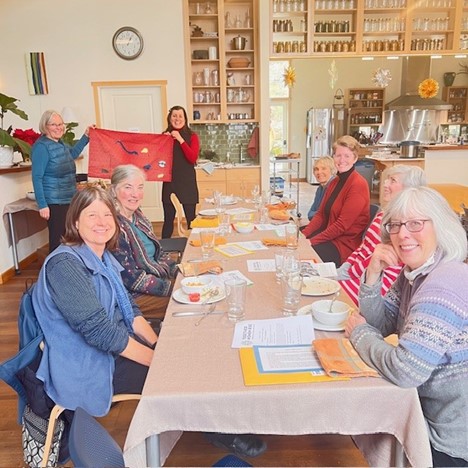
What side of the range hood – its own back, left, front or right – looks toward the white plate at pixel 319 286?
front

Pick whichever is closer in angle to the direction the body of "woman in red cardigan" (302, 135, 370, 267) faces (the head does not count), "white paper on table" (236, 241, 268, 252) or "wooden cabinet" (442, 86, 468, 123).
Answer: the white paper on table

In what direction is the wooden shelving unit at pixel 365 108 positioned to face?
toward the camera

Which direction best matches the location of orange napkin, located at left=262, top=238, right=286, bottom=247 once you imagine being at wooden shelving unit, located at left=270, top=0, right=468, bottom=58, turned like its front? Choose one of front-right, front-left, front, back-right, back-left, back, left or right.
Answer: front

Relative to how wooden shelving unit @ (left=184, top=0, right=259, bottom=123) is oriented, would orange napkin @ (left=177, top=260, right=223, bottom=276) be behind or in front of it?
in front

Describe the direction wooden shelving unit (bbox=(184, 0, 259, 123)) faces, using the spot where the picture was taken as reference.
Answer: facing the viewer

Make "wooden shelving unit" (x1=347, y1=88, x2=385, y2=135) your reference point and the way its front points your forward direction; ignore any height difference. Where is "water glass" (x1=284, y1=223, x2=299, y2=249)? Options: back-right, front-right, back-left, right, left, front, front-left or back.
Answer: front

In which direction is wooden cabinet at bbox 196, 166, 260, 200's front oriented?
toward the camera

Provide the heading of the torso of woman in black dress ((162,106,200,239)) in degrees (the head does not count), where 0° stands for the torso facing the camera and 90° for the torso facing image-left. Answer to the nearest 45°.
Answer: approximately 45°

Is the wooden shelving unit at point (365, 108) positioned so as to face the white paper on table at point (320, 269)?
yes

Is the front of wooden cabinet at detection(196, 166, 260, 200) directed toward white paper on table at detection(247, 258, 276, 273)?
yes

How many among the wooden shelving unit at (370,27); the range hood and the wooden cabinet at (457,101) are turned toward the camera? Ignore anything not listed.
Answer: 3

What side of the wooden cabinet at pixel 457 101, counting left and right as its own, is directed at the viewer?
front

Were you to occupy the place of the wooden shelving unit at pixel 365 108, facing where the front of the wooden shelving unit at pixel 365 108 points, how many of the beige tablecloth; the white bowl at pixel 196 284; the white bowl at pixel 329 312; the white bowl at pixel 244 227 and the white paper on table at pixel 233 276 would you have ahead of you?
5

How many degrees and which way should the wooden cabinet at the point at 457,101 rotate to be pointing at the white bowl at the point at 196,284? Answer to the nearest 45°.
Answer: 0° — it already faces it
